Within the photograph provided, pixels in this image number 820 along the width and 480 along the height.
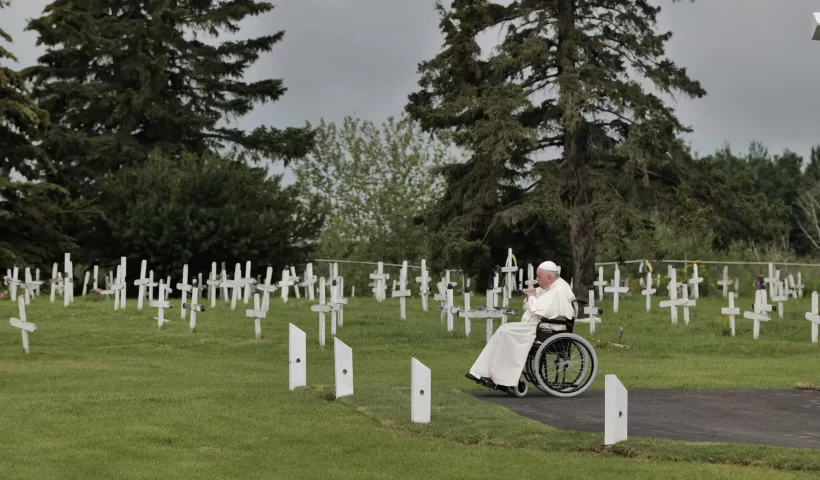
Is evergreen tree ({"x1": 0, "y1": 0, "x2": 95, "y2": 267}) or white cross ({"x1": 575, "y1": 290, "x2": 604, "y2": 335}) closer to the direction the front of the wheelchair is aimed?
the evergreen tree

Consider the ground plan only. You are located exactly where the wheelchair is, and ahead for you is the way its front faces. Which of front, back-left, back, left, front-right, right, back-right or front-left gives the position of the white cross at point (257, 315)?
front-right

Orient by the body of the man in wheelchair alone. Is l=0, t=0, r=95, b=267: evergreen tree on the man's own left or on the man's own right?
on the man's own right

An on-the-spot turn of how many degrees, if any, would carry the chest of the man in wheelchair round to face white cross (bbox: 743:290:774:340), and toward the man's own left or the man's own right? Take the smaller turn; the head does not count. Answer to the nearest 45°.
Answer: approximately 135° to the man's own right

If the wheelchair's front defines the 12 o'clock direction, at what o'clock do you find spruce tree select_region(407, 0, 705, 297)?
The spruce tree is roughly at 3 o'clock from the wheelchair.

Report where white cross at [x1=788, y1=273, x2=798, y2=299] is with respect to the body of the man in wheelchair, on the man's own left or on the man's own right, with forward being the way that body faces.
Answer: on the man's own right

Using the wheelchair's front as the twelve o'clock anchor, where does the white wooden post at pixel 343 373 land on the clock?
The white wooden post is roughly at 11 o'clock from the wheelchair.

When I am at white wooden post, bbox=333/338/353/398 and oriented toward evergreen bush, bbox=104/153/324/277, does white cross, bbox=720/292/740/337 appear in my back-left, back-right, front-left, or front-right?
front-right

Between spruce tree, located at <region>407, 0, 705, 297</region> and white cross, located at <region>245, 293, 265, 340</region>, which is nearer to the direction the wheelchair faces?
the white cross

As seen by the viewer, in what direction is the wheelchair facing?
to the viewer's left

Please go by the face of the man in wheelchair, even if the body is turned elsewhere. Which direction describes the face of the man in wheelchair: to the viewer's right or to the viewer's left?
to the viewer's left

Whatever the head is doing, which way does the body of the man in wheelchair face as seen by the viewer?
to the viewer's left

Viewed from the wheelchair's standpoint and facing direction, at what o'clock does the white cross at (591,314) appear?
The white cross is roughly at 3 o'clock from the wheelchair.
